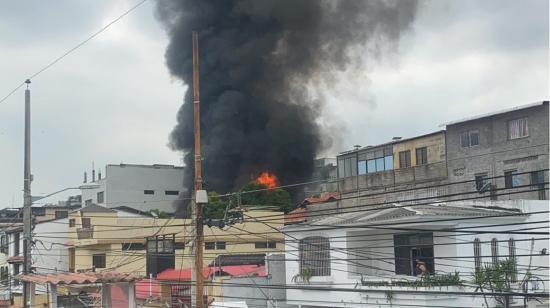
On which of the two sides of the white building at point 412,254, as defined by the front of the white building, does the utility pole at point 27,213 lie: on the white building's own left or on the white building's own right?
on the white building's own right

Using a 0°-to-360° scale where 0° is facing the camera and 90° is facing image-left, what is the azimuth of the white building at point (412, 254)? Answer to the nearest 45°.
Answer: approximately 0°
